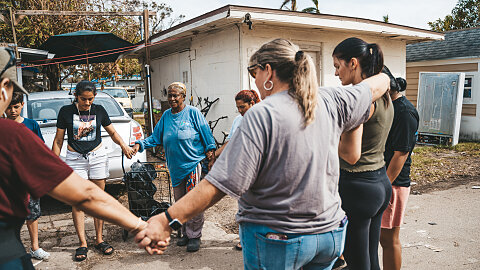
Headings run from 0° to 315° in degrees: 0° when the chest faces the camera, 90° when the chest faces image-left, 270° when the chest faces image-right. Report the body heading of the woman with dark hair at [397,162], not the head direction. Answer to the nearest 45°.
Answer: approximately 90°

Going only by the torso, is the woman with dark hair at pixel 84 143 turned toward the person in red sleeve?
yes

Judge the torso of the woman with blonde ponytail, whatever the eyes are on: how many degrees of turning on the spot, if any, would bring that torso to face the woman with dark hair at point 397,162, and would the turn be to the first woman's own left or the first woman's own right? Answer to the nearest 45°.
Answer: approximately 90° to the first woman's own right

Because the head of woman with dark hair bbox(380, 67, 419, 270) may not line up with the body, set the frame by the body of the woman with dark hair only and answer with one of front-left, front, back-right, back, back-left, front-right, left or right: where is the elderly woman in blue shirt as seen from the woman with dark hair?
front

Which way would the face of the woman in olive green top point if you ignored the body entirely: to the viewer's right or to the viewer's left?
to the viewer's left

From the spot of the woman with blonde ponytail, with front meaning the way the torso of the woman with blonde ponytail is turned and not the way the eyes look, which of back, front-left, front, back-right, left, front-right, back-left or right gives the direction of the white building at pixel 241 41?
front-right

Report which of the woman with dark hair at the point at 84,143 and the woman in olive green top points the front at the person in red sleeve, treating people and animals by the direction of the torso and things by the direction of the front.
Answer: the woman with dark hair

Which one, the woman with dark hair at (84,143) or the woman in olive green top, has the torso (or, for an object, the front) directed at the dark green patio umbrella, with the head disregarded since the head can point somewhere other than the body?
the woman in olive green top

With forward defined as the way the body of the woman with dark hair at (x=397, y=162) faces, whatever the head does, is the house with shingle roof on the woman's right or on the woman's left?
on the woman's right

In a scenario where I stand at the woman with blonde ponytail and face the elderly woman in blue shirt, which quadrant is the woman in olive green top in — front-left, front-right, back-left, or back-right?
front-right

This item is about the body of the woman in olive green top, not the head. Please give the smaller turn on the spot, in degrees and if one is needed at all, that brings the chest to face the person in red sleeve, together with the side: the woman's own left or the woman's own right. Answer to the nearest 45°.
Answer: approximately 90° to the woman's own left

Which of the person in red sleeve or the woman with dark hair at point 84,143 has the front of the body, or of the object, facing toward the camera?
the woman with dark hair

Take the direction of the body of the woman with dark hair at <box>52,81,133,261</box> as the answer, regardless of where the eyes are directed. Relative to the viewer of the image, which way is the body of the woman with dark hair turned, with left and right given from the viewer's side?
facing the viewer

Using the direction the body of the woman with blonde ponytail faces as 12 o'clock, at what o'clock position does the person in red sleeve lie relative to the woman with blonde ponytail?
The person in red sleeve is roughly at 10 o'clock from the woman with blonde ponytail.

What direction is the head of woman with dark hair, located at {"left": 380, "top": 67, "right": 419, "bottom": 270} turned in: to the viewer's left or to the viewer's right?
to the viewer's left

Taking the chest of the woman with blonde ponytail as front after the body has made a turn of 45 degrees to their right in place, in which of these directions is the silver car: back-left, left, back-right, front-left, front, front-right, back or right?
front-left

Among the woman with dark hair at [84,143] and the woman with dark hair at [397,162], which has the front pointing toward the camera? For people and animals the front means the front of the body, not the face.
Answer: the woman with dark hair at [84,143]

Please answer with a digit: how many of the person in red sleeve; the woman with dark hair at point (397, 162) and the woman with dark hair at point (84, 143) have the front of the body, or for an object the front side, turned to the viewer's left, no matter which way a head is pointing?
1

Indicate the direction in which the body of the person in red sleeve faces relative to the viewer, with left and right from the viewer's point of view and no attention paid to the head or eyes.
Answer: facing away from the viewer and to the right of the viewer

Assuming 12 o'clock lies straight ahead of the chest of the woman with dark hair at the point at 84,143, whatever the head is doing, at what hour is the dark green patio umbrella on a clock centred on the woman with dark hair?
The dark green patio umbrella is roughly at 6 o'clock from the woman with dark hair.
